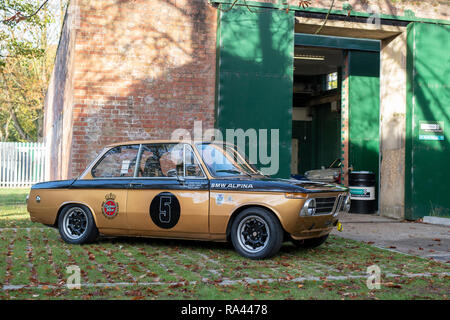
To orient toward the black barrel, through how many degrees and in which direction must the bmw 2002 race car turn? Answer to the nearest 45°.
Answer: approximately 90° to its left

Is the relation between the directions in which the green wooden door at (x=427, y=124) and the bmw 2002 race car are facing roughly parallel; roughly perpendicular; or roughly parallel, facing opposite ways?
roughly perpendicular

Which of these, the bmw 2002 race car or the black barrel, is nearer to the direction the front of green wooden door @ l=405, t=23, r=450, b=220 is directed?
the bmw 2002 race car

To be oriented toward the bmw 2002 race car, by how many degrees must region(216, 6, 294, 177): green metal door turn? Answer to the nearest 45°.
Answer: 0° — it already faces it

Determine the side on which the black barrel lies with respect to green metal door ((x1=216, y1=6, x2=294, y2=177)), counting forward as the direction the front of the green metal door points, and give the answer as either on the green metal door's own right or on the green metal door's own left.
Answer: on the green metal door's own left

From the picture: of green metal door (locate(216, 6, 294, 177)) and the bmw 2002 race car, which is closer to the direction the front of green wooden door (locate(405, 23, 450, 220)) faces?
the bmw 2002 race car

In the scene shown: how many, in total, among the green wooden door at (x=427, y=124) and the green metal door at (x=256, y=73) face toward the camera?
2

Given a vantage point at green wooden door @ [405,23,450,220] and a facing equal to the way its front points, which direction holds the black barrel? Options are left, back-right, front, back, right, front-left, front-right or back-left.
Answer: back-right

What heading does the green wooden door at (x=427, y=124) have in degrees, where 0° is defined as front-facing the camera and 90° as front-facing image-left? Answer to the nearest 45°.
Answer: approximately 0°

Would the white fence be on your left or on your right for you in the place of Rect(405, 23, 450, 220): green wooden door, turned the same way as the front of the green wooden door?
on your right
